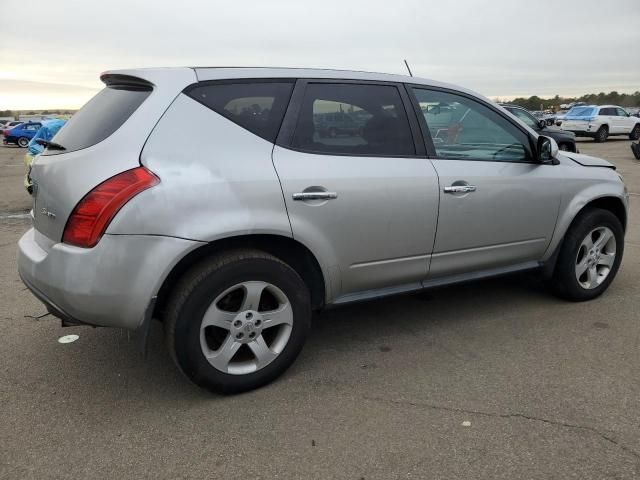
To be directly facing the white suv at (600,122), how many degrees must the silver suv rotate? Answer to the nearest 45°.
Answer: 0° — it already faces it

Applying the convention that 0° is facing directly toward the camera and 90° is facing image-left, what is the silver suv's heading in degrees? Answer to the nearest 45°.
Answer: approximately 225°
